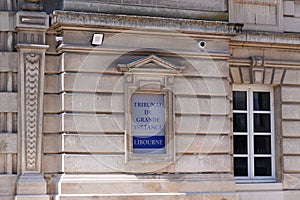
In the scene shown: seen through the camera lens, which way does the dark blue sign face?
facing the viewer

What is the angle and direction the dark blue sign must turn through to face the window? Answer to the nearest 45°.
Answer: approximately 135° to its left
